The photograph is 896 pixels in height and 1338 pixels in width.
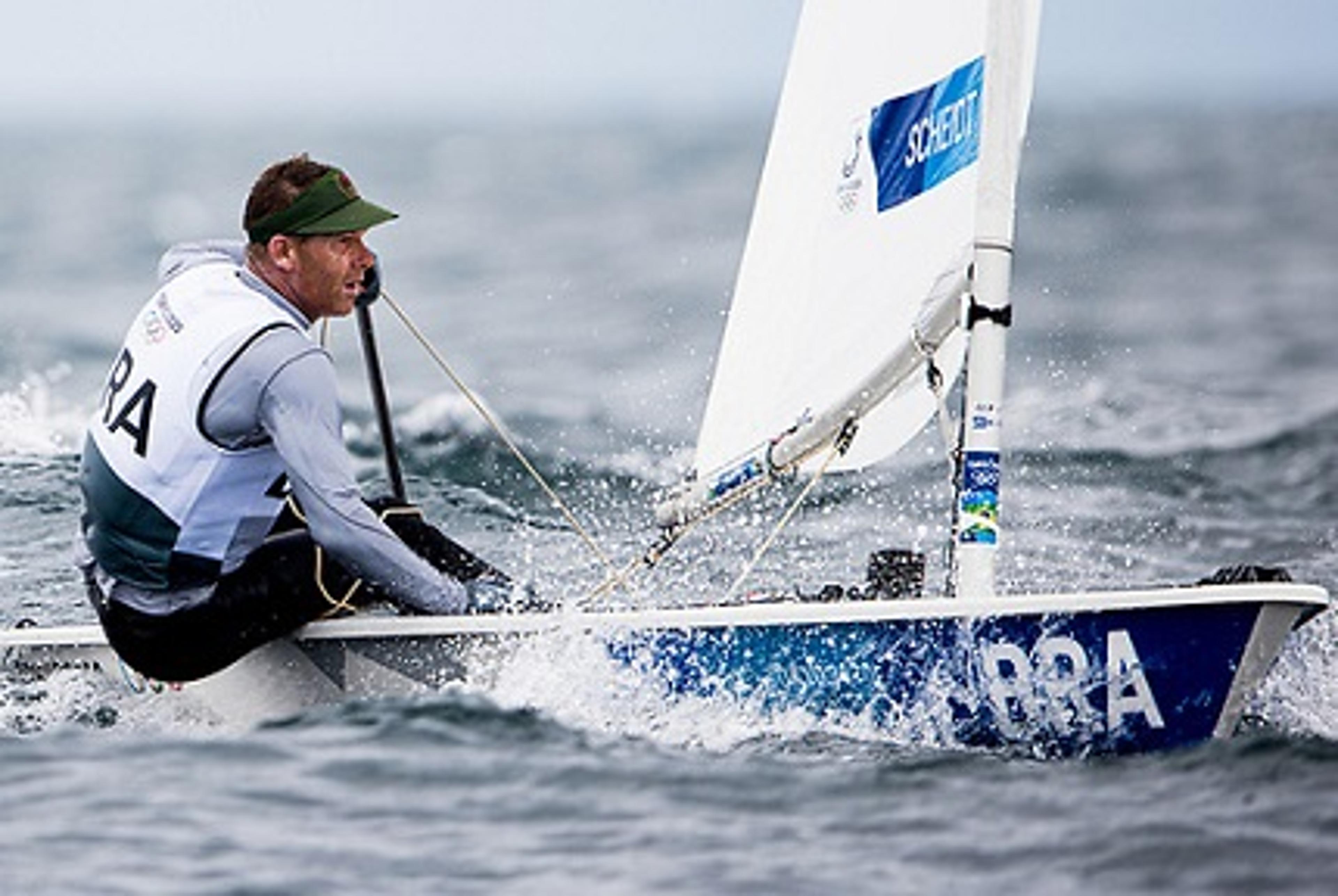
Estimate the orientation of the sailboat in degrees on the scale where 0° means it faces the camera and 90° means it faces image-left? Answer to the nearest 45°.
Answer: approximately 315°

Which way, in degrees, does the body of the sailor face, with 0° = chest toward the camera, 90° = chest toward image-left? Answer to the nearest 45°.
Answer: approximately 225°

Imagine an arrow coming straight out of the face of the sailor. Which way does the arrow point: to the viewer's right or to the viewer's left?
to the viewer's right
